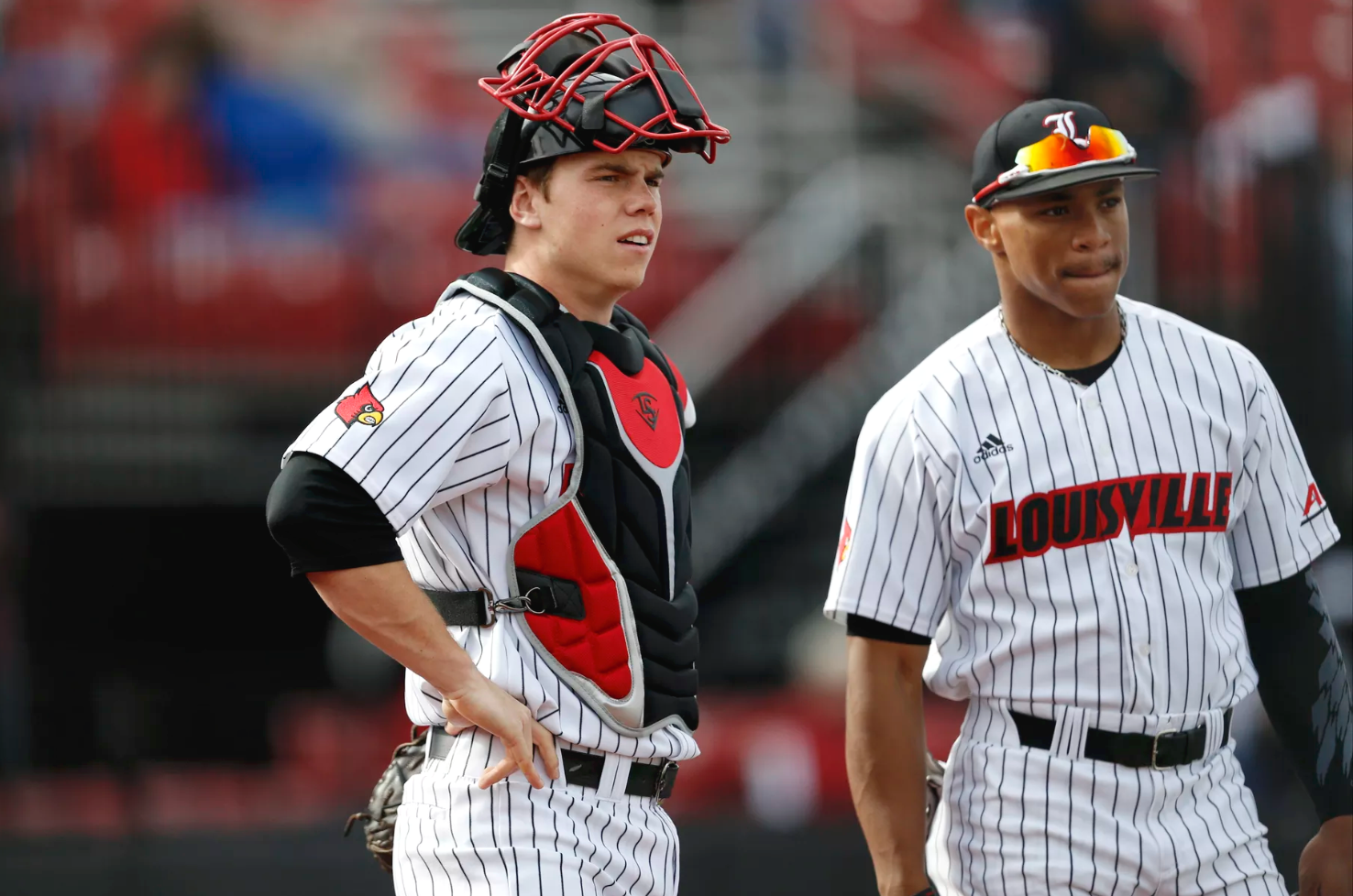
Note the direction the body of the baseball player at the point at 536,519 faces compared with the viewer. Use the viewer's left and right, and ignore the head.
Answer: facing the viewer and to the right of the viewer

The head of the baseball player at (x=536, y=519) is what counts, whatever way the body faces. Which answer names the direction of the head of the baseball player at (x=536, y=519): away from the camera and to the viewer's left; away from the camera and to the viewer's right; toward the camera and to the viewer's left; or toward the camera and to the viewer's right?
toward the camera and to the viewer's right
